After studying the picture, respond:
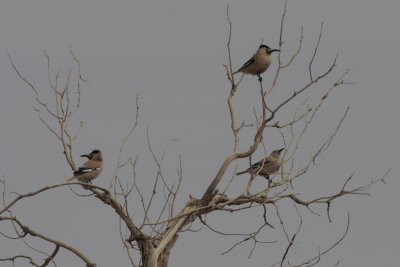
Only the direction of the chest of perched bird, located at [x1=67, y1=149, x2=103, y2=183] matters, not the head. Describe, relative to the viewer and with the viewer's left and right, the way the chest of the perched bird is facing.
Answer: facing to the right of the viewer

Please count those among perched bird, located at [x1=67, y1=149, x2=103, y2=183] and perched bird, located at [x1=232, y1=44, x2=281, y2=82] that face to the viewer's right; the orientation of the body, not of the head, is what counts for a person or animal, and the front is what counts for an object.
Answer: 2

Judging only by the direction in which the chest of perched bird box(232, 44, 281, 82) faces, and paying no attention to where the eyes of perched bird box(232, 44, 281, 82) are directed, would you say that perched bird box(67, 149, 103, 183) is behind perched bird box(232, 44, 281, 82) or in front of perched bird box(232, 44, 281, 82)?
behind

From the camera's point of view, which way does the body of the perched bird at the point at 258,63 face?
to the viewer's right

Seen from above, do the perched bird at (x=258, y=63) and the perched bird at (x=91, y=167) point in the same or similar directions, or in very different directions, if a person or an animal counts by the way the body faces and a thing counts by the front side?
same or similar directions

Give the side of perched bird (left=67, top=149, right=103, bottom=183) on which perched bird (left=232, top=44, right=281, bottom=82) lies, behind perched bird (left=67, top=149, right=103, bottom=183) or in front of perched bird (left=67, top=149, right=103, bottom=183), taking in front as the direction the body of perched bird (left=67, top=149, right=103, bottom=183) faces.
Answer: in front
